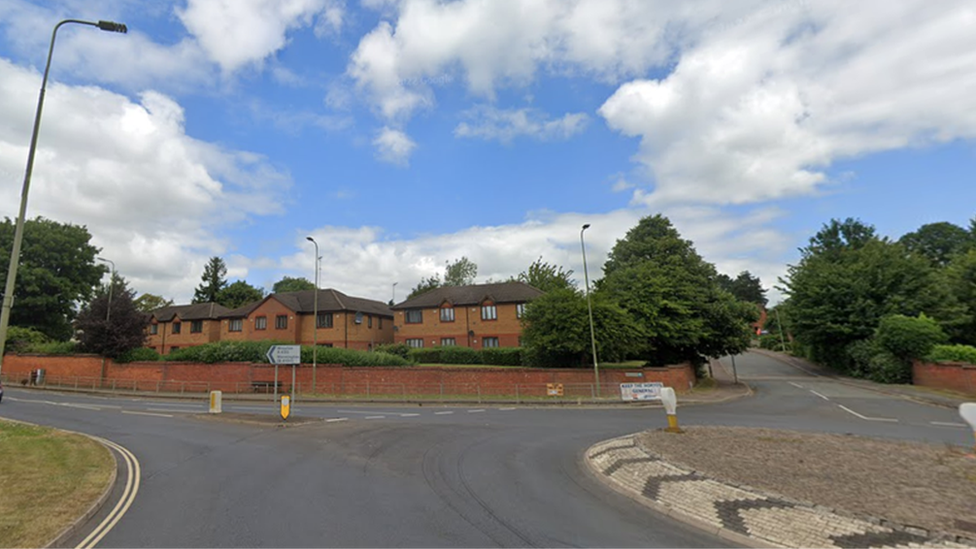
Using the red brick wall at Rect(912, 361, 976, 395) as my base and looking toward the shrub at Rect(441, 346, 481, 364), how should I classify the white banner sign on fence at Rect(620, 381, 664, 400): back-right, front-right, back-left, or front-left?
front-left

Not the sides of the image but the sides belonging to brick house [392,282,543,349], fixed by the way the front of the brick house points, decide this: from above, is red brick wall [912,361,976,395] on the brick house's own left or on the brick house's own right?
on the brick house's own left

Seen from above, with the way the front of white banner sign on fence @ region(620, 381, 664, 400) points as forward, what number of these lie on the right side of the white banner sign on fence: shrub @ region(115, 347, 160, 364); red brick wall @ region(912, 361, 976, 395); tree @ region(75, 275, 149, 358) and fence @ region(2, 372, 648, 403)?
3

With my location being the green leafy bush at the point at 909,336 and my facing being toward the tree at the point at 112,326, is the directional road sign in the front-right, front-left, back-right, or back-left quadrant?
front-left

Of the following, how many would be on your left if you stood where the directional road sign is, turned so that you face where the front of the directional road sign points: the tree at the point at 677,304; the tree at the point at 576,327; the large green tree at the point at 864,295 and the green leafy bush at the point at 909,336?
4

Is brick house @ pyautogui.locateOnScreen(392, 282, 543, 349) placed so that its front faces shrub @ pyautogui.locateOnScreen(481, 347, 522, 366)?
yes

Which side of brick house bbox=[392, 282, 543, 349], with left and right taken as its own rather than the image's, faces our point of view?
front

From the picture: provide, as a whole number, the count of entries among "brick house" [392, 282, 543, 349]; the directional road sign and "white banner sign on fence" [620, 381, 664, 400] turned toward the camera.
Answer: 3

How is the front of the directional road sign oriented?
toward the camera

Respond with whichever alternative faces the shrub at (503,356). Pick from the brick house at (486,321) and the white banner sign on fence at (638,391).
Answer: the brick house

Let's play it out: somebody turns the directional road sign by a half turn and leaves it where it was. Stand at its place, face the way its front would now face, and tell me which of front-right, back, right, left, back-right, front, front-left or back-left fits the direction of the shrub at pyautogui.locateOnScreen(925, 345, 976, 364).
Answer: right

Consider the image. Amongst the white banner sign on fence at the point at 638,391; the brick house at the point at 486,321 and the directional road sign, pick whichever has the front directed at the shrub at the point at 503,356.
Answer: the brick house

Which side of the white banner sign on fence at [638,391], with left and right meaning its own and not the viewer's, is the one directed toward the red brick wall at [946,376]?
left

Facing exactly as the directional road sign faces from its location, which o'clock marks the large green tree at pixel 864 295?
The large green tree is roughly at 9 o'clock from the directional road sign.

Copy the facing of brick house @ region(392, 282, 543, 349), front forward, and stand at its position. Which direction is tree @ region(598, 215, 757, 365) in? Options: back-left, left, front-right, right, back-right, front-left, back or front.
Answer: front-left

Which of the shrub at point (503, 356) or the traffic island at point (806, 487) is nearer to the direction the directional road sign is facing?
the traffic island
